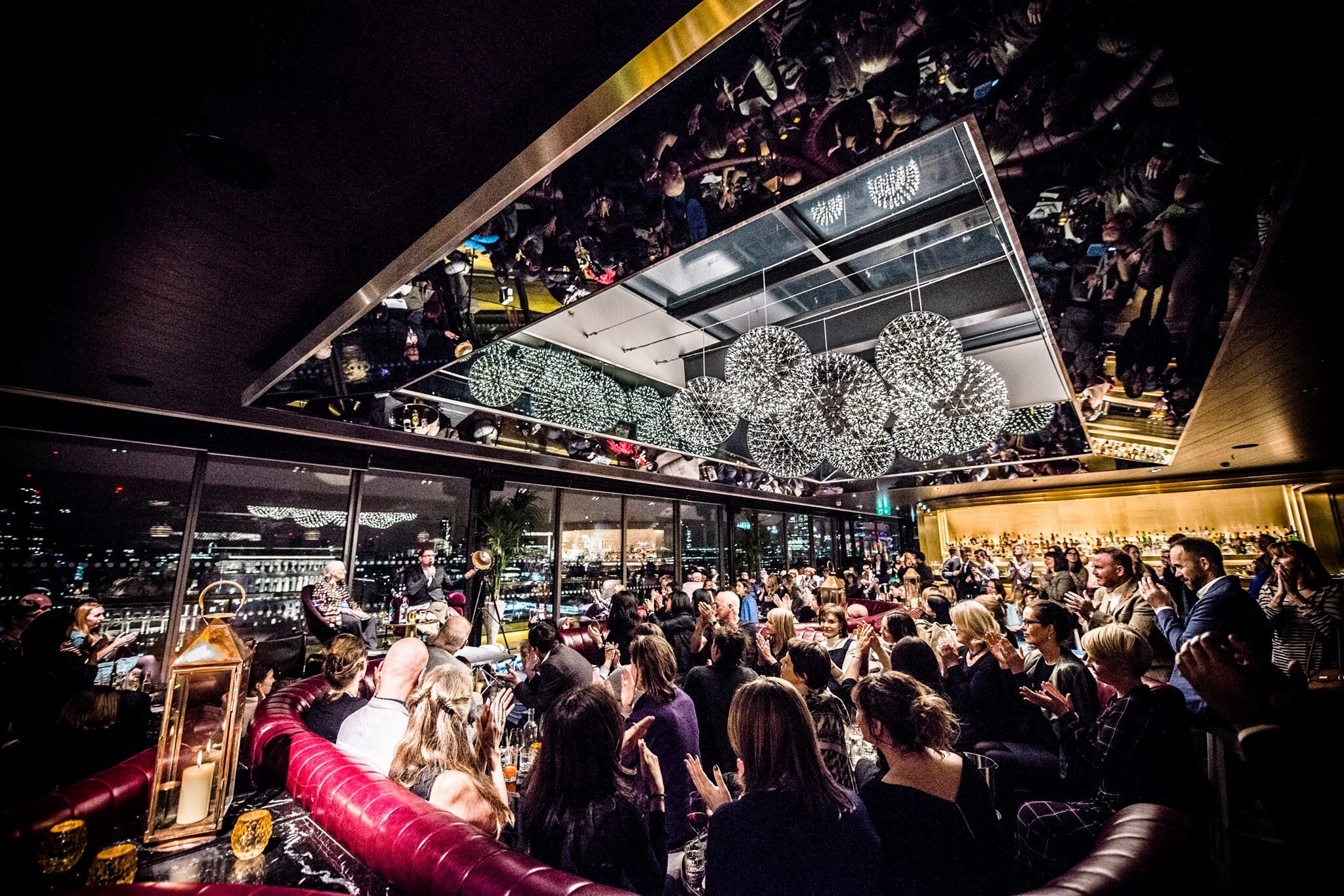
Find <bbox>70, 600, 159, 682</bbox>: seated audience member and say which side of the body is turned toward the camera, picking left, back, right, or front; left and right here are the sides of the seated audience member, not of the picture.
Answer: right

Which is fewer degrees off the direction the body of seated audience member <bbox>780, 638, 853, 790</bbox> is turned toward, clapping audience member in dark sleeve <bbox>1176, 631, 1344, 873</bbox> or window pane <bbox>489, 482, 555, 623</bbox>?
the window pane

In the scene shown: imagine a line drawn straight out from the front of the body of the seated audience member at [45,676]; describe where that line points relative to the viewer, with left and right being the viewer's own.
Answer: facing away from the viewer and to the right of the viewer

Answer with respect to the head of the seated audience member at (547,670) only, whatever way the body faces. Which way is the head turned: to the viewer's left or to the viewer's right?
to the viewer's left

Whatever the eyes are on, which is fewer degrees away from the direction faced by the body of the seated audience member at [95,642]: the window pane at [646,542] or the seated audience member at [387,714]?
the window pane

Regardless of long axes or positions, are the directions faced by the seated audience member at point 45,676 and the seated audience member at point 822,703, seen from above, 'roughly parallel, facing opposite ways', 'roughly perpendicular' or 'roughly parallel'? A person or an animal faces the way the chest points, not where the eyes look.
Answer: roughly perpendicular

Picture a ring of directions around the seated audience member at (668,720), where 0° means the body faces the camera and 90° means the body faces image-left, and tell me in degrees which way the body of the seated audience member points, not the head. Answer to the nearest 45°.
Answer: approximately 135°

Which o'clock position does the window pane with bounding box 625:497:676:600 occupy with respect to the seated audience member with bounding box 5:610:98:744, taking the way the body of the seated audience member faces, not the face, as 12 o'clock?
The window pane is roughly at 1 o'clock from the seated audience member.

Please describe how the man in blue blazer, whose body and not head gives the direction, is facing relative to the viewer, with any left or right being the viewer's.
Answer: facing to the left of the viewer

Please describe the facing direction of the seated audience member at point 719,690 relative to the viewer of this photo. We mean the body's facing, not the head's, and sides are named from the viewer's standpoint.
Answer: facing away from the viewer

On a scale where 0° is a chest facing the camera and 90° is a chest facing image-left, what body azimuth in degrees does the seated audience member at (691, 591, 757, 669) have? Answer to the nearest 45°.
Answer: approximately 45°
